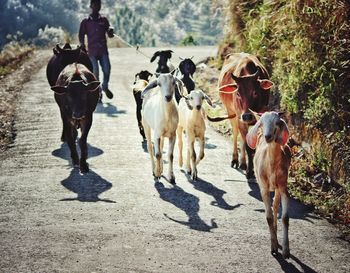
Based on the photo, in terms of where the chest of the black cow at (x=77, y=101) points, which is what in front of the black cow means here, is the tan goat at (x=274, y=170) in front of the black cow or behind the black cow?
in front

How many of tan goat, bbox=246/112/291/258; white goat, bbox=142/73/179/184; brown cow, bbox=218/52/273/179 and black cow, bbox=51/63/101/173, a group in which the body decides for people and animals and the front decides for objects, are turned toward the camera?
4

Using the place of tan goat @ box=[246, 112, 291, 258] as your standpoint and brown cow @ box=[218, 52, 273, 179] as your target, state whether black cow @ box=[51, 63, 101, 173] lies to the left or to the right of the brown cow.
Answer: left

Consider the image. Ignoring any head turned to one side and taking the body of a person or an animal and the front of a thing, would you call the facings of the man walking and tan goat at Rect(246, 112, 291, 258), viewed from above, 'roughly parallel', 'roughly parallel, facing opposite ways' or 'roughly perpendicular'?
roughly parallel

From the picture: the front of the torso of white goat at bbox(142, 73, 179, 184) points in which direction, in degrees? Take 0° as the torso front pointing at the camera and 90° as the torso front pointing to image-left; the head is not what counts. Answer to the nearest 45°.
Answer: approximately 0°

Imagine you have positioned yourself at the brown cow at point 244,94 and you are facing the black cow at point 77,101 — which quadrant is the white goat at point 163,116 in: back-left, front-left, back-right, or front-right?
front-left

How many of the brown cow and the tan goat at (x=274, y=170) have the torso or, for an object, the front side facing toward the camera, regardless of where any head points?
2

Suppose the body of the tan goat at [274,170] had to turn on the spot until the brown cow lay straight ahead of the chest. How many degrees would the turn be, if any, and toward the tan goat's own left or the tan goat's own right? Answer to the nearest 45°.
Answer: approximately 180°

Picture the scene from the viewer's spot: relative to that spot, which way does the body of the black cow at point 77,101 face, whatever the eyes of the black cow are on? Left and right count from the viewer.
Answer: facing the viewer

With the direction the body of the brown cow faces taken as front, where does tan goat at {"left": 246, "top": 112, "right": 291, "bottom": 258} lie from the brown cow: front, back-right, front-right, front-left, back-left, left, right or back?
front

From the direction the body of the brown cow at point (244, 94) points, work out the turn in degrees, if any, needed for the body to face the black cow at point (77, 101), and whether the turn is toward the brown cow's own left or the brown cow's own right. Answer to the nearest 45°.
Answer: approximately 90° to the brown cow's own right

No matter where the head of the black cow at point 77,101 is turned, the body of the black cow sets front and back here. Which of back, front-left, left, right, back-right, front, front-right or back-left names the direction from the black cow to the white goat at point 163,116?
front-left

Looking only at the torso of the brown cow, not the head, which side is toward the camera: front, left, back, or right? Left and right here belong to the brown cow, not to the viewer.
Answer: front

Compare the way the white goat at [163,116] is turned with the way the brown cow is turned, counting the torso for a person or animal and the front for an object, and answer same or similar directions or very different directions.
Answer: same or similar directions
